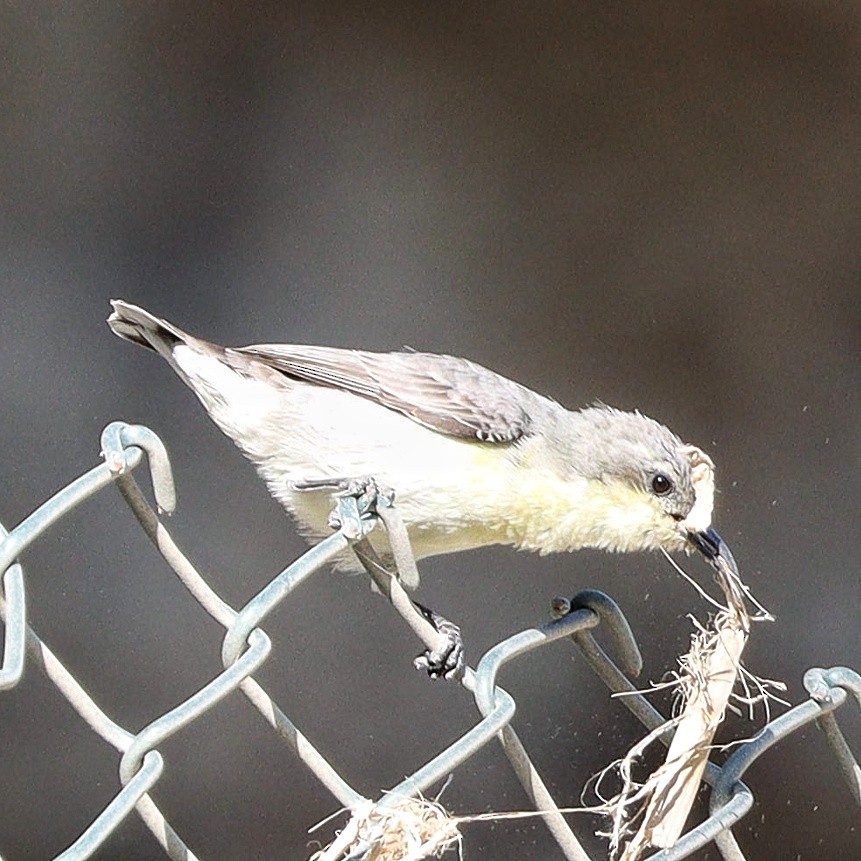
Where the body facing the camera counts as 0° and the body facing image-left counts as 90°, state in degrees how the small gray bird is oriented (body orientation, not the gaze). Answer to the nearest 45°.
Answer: approximately 270°
